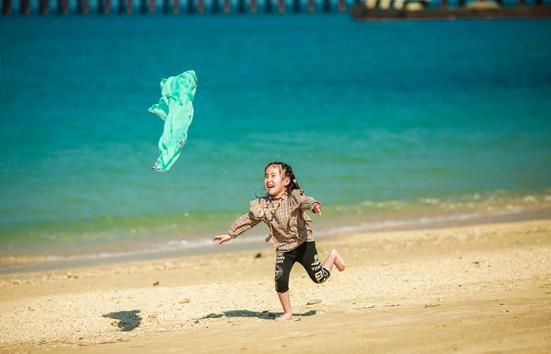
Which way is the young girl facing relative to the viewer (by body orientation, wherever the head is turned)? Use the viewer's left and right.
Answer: facing the viewer and to the left of the viewer

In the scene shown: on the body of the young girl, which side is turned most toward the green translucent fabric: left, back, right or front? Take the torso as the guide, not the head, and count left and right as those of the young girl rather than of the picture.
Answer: right

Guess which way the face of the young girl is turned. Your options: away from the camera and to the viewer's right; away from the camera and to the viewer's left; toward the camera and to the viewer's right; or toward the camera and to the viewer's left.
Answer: toward the camera and to the viewer's left
